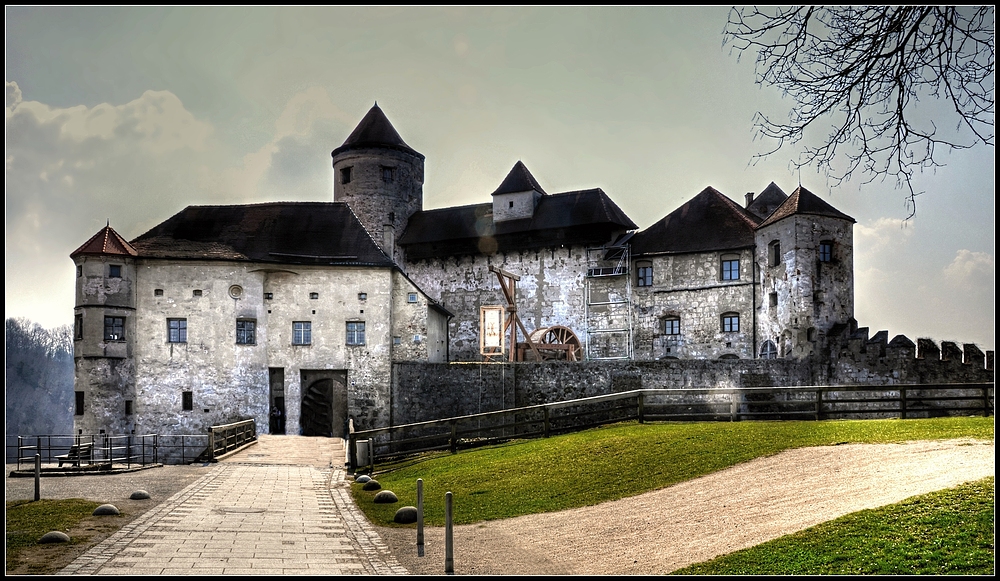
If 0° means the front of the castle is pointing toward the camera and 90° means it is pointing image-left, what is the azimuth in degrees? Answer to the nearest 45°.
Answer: approximately 0°

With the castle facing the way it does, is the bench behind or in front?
in front
